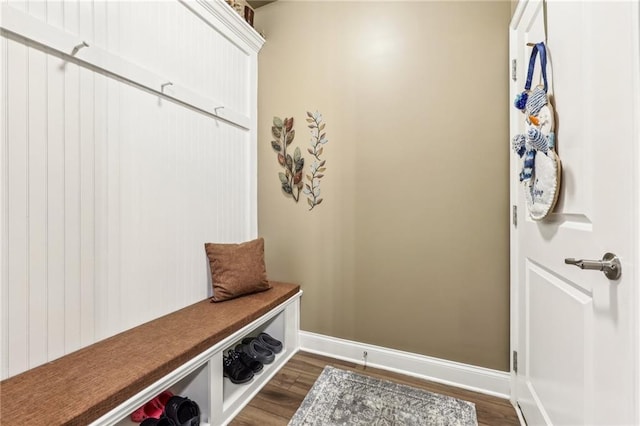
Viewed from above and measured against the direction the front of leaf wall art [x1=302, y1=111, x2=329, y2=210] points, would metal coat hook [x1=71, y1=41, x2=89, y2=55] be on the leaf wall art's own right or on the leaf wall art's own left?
on the leaf wall art's own right
